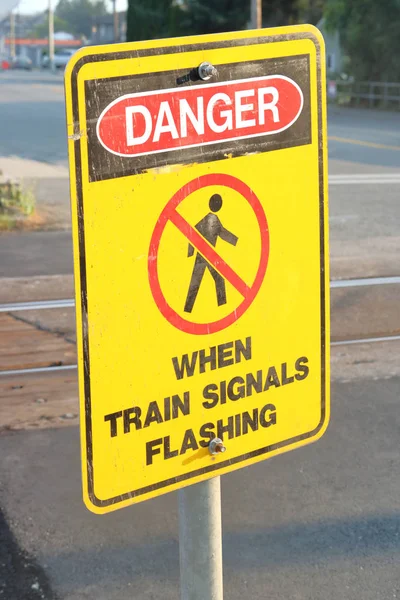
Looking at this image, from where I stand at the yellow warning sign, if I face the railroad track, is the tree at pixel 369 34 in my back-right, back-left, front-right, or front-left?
front-right

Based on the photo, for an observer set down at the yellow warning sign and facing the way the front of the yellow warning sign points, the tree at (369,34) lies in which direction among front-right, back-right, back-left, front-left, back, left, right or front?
back-left

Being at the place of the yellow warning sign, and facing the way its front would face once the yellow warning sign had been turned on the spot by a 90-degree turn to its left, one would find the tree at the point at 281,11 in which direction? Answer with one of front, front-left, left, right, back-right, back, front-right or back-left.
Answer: front-left

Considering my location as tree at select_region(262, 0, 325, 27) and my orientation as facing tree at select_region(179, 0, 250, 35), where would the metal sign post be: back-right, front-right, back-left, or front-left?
front-left

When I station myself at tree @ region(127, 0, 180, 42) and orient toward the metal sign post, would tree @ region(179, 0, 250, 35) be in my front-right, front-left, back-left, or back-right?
front-left

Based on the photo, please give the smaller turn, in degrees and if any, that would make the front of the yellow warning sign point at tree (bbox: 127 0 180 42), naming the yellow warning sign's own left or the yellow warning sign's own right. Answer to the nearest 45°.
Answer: approximately 135° to the yellow warning sign's own left

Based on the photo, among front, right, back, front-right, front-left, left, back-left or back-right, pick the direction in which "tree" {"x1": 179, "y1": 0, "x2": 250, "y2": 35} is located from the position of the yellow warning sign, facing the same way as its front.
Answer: back-left

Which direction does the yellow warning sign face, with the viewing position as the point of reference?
facing the viewer and to the right of the viewer

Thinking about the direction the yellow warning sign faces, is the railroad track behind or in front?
behind
